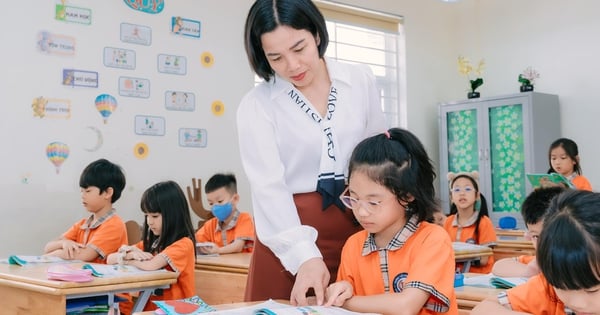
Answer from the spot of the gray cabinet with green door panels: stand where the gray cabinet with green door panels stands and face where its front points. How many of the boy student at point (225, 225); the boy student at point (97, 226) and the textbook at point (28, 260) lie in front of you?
3

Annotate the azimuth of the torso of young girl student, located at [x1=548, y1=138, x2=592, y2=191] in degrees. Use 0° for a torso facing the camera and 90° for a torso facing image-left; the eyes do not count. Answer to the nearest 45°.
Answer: approximately 45°

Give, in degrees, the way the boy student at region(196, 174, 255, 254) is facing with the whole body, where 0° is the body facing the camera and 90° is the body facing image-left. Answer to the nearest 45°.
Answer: approximately 45°

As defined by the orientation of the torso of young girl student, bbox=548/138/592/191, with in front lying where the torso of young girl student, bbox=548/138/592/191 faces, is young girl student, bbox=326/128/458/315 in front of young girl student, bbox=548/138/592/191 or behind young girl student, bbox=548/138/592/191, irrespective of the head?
in front

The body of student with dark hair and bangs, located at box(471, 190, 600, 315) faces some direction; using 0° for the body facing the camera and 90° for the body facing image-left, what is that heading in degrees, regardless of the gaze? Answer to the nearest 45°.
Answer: approximately 45°

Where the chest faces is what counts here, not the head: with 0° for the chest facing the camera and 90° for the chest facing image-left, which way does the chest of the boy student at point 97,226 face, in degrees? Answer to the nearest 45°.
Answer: approximately 45°

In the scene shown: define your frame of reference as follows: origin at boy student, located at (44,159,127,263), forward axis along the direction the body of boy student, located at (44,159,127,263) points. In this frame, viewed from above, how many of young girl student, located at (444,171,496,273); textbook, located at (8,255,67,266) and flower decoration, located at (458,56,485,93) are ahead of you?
1

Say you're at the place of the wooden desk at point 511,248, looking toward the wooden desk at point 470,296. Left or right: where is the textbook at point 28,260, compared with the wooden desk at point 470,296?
right

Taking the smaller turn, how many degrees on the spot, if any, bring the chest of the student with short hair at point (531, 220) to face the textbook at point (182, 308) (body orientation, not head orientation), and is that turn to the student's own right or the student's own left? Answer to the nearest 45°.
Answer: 0° — they already face it

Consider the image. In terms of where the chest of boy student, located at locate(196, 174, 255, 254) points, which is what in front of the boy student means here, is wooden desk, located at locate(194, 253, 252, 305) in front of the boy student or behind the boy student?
in front
